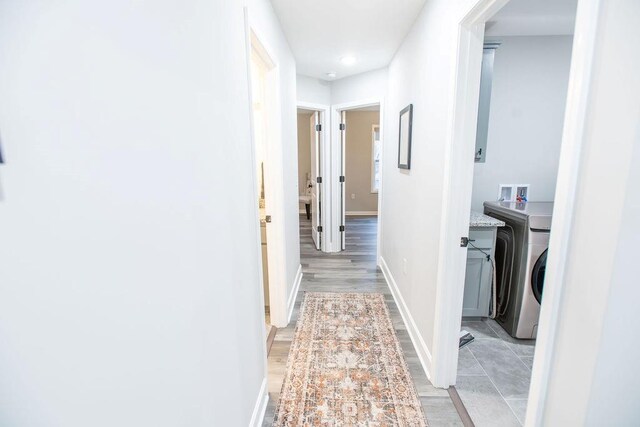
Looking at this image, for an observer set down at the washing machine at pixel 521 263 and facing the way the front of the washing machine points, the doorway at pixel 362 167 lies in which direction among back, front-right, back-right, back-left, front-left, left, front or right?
back

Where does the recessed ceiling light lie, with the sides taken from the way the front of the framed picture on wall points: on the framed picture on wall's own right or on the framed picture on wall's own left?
on the framed picture on wall's own right

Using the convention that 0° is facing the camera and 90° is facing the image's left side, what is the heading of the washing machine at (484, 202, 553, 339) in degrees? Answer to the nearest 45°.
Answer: approximately 315°

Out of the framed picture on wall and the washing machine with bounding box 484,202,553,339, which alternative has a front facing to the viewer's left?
the framed picture on wall

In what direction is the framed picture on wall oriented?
to the viewer's left

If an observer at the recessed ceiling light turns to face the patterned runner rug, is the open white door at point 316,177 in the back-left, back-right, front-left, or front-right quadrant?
back-right
